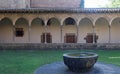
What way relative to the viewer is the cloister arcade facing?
toward the camera

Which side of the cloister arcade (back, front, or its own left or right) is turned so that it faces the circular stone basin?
front
